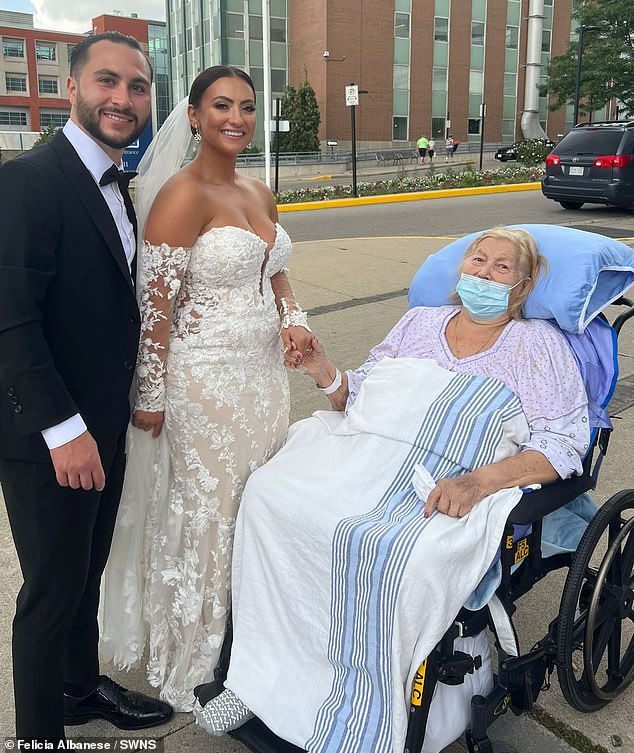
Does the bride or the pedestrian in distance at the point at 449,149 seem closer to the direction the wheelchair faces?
the bride

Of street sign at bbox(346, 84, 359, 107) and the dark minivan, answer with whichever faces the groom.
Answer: the street sign

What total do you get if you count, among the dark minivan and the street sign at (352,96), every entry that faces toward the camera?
1

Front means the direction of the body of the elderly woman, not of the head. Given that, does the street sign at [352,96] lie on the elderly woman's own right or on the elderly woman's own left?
on the elderly woman's own right

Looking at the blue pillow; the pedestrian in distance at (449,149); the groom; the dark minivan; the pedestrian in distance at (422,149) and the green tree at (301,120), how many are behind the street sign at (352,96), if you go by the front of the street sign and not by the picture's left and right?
3

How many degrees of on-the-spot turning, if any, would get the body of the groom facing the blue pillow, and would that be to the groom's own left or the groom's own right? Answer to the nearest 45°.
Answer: approximately 45° to the groom's own left

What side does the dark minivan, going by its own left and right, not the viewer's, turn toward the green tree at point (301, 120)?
left

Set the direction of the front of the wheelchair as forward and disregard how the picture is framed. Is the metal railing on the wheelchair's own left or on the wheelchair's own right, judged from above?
on the wheelchair's own right

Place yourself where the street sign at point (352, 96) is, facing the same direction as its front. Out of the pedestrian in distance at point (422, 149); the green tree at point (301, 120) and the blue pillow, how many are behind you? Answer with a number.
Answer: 2

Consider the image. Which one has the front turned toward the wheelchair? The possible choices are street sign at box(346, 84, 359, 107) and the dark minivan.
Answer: the street sign

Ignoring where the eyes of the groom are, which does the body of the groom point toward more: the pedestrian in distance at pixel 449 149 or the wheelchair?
the wheelchair

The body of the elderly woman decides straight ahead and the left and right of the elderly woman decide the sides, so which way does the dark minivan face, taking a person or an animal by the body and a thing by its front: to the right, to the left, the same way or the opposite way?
the opposite way

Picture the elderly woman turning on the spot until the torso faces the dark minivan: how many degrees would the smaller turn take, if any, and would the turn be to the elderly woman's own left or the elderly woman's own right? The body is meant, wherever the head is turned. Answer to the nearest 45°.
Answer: approximately 135° to the elderly woman's own right

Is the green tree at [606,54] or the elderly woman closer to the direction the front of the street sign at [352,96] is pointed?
the elderly woman
